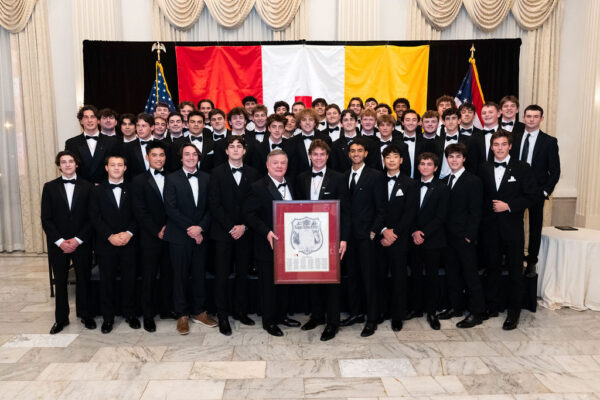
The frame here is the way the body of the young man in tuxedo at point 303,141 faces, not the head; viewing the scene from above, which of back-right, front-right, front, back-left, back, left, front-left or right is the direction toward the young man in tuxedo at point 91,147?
right

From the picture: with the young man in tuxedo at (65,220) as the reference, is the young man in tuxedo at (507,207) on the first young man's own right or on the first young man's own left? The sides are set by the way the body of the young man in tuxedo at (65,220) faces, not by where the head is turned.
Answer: on the first young man's own left

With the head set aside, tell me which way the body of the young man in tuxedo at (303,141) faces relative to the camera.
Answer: toward the camera

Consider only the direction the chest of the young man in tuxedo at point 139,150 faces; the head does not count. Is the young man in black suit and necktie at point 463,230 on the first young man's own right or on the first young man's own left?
on the first young man's own left

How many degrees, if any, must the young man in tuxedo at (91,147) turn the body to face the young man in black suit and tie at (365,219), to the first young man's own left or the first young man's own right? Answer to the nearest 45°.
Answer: approximately 45° to the first young man's own left

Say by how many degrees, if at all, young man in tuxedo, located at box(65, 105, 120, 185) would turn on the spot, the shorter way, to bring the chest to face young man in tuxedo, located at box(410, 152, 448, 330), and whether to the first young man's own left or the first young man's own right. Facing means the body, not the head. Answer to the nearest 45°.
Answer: approximately 45° to the first young man's own left

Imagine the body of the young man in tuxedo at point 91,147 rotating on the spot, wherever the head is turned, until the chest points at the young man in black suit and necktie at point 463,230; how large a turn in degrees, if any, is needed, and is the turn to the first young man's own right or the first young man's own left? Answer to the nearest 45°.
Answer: approximately 45° to the first young man's own left

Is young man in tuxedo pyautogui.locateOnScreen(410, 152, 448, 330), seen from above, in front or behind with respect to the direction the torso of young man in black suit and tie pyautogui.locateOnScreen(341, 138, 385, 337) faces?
behind

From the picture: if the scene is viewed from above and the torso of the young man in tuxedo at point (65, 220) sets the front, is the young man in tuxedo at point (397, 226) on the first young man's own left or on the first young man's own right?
on the first young man's own left

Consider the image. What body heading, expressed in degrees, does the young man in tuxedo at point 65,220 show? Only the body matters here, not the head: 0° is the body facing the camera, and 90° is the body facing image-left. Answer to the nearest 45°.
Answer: approximately 0°

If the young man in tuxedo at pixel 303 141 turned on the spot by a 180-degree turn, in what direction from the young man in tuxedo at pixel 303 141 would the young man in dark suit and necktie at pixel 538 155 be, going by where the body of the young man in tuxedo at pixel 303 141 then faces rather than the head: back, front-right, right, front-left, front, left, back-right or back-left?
right

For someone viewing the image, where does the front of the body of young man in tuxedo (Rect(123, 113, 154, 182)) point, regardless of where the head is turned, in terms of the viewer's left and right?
facing the viewer
